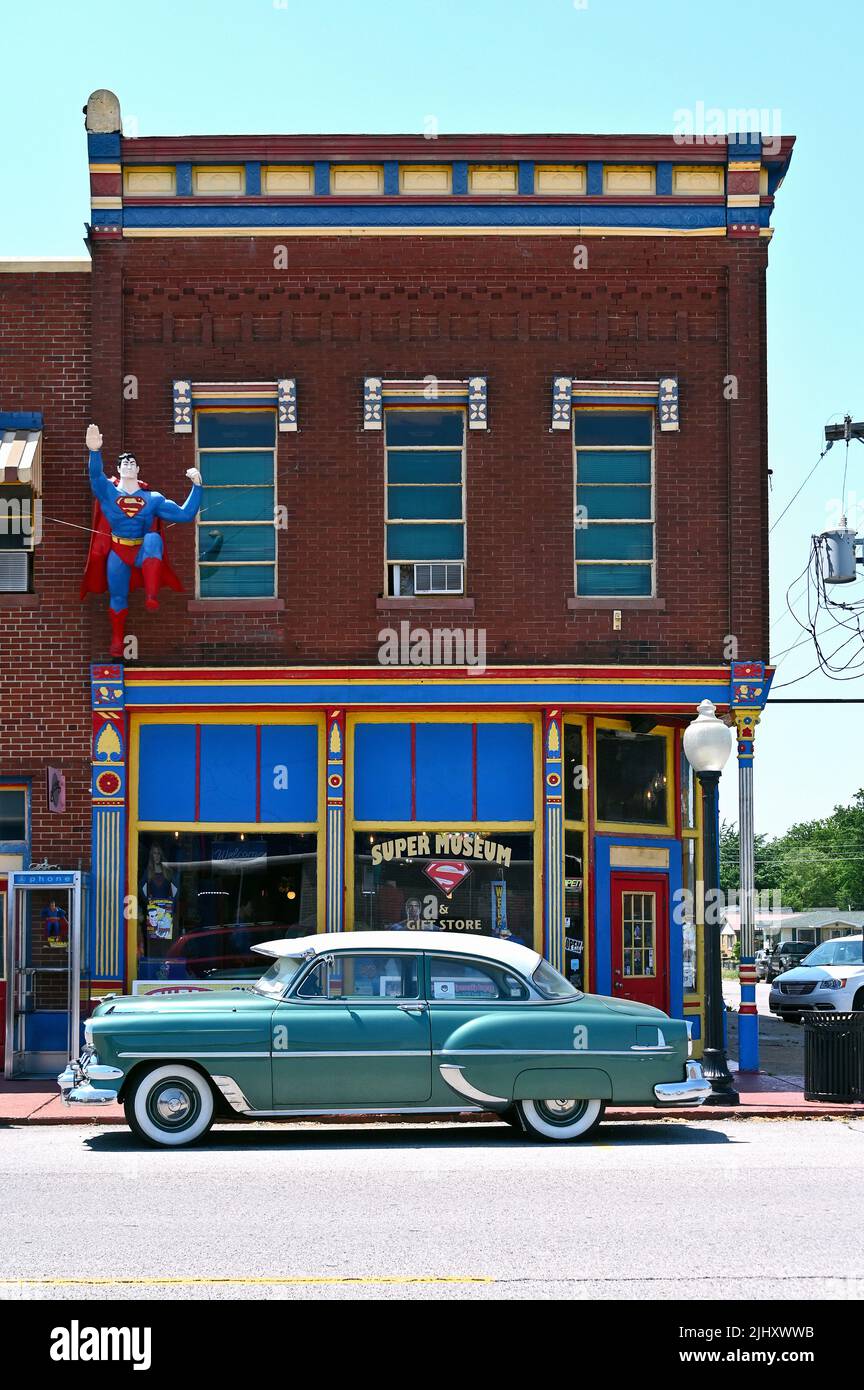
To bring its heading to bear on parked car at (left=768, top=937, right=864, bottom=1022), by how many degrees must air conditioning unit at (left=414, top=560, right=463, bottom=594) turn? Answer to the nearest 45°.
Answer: approximately 135° to its left

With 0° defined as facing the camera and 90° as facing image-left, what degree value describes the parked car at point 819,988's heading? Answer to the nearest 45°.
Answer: approximately 45°

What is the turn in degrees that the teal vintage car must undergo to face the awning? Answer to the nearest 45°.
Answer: approximately 45° to its right

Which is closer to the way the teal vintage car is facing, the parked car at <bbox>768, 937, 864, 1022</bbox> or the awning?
the awning

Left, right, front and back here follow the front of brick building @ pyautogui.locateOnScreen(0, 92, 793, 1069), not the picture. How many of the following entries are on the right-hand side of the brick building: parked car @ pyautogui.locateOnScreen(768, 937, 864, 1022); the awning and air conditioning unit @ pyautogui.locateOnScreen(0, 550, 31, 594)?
2

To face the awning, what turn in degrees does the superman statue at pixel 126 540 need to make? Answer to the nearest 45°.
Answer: approximately 90° to its right

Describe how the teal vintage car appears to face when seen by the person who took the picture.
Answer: facing to the left of the viewer

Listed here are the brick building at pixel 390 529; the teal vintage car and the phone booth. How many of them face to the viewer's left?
1

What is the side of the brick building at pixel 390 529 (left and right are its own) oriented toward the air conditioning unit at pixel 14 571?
right

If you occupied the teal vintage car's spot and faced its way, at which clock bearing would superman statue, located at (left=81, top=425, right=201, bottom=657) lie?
The superman statue is roughly at 2 o'clock from the teal vintage car.

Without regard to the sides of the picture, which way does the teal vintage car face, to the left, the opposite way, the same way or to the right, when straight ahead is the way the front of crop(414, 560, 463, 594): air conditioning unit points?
to the right

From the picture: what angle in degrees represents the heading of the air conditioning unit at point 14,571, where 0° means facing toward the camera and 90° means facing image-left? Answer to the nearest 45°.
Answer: approximately 0°
